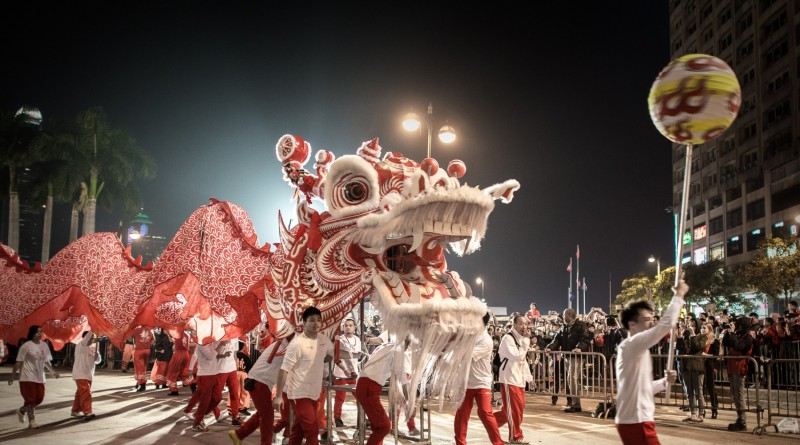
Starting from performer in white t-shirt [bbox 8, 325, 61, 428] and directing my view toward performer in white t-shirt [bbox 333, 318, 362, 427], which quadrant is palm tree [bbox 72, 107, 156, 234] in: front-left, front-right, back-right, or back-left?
back-left

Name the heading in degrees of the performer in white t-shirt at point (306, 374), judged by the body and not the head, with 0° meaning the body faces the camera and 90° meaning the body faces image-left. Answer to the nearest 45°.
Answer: approximately 0°

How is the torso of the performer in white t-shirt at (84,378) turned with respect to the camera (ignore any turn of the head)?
to the viewer's right

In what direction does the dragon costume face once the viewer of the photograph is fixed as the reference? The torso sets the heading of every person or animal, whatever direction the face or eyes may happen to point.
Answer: facing to the right of the viewer

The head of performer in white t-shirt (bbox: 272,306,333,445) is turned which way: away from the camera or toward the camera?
toward the camera

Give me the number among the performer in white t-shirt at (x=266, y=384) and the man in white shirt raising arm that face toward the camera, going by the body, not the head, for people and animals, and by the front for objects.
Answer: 0

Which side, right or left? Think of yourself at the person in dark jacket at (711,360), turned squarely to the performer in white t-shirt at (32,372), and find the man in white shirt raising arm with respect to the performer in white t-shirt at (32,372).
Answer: left
